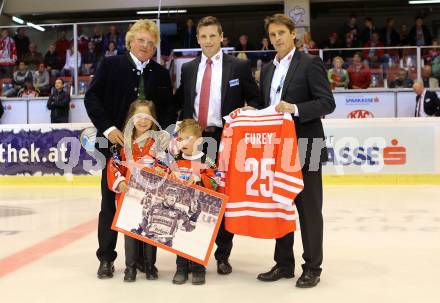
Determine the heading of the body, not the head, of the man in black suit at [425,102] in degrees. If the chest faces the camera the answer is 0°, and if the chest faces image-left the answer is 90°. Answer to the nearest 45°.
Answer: approximately 45°

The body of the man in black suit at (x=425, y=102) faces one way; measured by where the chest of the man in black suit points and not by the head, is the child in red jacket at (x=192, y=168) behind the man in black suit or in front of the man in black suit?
in front

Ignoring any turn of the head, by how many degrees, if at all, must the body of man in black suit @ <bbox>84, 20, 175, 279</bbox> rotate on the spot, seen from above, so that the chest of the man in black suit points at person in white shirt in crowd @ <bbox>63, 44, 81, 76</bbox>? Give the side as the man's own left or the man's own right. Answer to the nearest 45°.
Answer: approximately 180°

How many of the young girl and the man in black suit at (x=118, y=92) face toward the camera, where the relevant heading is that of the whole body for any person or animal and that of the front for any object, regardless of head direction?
2

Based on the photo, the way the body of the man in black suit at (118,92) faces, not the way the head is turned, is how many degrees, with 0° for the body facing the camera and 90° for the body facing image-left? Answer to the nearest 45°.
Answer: approximately 0°
